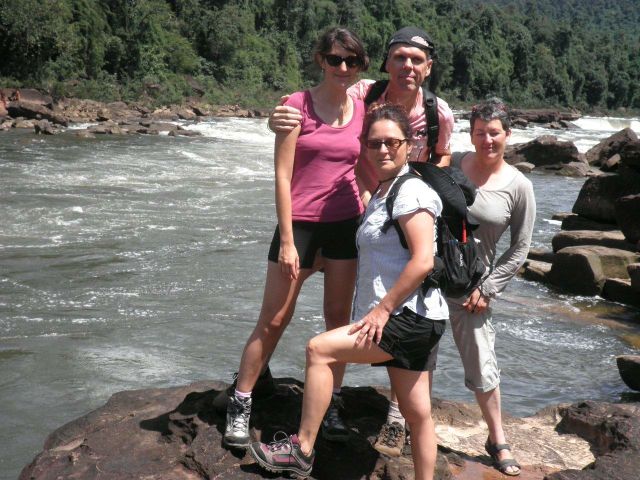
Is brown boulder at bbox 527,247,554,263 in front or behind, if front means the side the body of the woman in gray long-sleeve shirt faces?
behind

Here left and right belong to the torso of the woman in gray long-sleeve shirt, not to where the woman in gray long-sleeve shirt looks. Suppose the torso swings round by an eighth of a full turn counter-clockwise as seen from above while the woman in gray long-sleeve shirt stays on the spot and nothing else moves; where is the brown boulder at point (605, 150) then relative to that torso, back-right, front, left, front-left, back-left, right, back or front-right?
back-left

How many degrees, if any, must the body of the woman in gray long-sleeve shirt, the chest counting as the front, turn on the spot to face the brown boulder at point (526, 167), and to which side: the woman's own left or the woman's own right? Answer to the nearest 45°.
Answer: approximately 180°

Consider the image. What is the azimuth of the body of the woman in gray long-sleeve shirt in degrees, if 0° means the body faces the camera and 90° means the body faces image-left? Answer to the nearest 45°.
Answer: approximately 0°

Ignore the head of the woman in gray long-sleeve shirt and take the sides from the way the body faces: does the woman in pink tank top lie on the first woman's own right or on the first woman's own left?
on the first woman's own right

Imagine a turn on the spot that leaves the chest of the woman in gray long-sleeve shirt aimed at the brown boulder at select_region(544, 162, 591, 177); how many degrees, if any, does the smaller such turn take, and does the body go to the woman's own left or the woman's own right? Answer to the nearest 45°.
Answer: approximately 180°

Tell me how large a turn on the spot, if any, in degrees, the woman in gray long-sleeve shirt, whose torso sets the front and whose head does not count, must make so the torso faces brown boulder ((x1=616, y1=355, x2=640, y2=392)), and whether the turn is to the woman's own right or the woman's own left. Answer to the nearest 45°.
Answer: approximately 135° to the woman's own left

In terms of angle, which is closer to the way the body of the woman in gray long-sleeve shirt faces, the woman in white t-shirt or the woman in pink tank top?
the woman in white t-shirt

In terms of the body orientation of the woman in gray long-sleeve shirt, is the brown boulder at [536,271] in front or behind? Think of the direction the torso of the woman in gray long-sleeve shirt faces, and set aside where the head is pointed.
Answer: behind

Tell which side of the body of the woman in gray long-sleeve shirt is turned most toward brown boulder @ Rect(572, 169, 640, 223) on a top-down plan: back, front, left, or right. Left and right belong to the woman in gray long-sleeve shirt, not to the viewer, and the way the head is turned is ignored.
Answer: back
